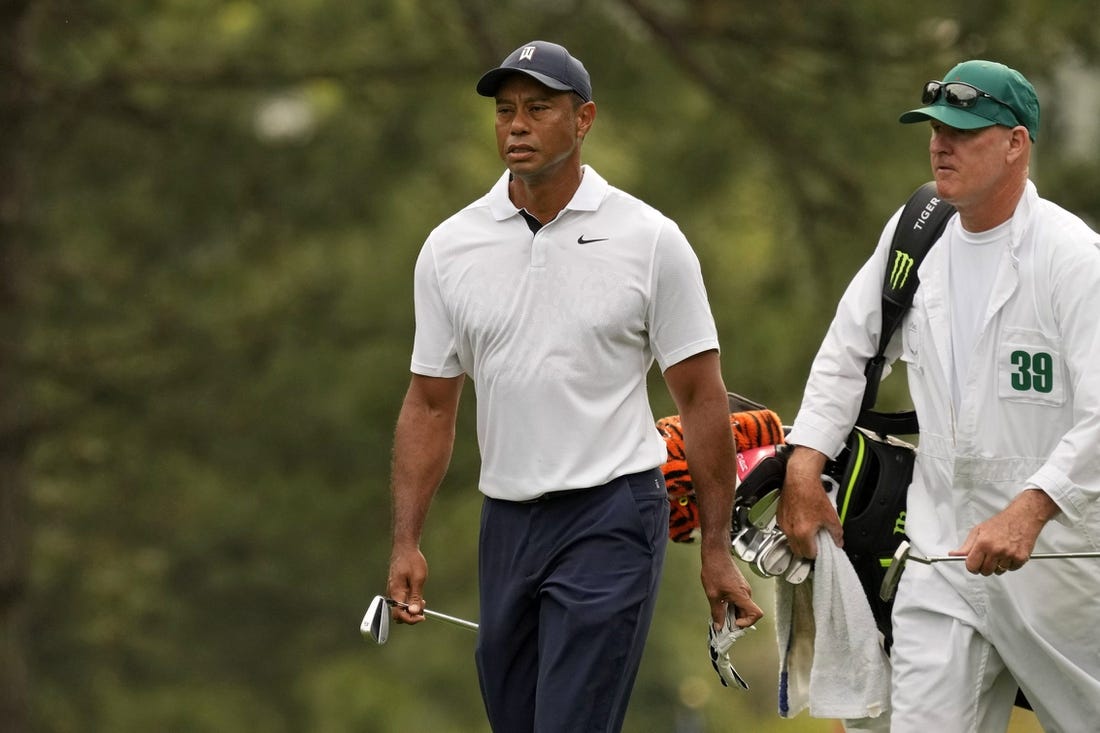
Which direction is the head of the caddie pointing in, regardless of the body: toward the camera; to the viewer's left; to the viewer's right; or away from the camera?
to the viewer's left

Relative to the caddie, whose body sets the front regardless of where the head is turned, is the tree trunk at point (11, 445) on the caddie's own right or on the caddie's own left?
on the caddie's own right

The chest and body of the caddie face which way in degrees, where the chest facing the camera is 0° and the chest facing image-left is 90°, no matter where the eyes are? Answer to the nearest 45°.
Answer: approximately 45°
